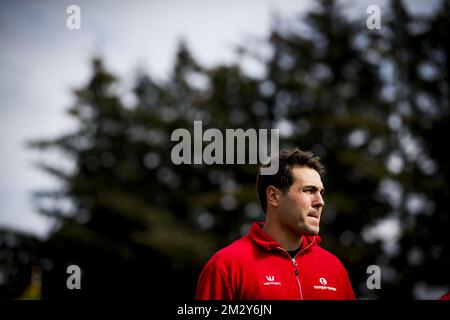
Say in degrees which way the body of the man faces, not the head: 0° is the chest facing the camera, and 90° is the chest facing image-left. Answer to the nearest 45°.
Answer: approximately 315°

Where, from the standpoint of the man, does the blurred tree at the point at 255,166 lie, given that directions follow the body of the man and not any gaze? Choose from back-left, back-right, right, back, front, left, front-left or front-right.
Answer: back-left

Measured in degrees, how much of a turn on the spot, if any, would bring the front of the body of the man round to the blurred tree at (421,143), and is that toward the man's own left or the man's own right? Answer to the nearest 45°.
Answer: approximately 135° to the man's own left
